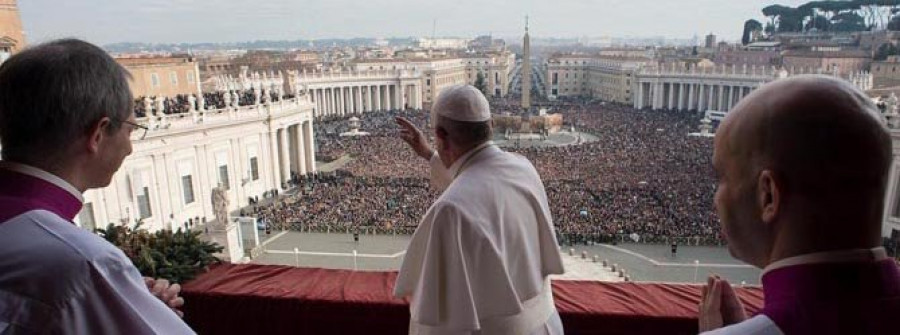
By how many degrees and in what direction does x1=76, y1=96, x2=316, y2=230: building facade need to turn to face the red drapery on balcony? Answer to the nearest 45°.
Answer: approximately 45° to its right

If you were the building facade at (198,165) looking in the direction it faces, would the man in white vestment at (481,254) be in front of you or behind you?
in front

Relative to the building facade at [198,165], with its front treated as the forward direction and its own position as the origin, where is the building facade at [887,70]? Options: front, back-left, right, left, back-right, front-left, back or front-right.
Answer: front-left

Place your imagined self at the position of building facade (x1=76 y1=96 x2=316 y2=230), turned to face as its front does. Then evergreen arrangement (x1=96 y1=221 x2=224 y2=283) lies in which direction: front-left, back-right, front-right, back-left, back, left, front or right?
front-right

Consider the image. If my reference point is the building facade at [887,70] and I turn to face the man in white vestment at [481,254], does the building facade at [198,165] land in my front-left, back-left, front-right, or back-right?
front-right

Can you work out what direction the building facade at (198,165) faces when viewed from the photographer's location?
facing the viewer and to the right of the viewer
